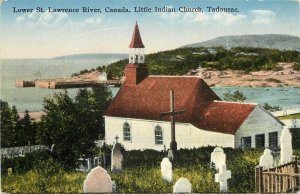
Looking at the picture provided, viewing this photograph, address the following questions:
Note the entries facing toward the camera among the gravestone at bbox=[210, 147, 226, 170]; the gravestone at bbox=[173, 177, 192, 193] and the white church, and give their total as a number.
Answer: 2

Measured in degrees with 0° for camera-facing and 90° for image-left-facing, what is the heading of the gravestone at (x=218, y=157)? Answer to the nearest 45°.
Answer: approximately 0°

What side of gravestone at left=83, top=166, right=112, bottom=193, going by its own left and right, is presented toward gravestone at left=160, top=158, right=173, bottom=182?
left
